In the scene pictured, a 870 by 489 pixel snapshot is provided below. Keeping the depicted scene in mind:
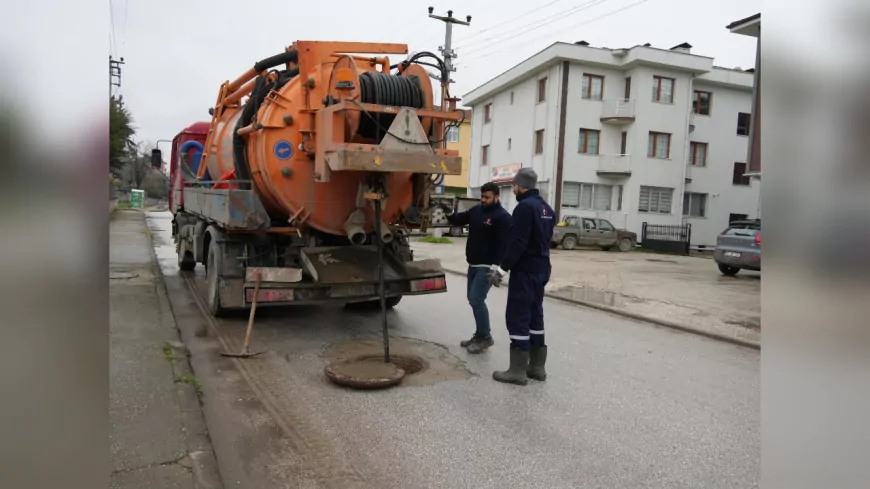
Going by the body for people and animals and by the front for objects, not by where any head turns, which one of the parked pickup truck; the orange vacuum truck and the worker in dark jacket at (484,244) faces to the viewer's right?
the parked pickup truck

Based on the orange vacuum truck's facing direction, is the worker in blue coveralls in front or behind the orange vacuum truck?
behind

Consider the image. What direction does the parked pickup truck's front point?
to the viewer's right

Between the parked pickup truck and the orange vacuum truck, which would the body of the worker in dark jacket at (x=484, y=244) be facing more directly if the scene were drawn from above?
the orange vacuum truck

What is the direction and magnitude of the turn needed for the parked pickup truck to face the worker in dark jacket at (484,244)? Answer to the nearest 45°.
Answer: approximately 90° to its right

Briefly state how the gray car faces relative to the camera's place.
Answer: facing away from the viewer and to the right of the viewer

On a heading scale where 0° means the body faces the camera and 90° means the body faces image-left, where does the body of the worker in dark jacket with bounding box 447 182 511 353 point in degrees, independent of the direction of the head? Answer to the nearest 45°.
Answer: approximately 45°

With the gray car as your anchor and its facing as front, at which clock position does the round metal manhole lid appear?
The round metal manhole lid is roughly at 5 o'clock from the gray car.

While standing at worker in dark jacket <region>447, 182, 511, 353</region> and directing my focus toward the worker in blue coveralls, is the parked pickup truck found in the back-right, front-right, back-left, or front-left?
back-left

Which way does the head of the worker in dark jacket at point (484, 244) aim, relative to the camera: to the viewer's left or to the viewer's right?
to the viewer's left

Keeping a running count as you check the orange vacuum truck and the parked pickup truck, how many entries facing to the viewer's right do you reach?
1

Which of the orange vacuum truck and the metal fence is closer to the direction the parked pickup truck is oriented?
the metal fence

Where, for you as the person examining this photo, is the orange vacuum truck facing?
facing away from the viewer and to the left of the viewer

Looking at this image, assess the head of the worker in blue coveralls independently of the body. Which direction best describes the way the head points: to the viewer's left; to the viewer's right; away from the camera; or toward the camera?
to the viewer's left

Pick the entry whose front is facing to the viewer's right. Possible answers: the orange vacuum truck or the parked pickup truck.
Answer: the parked pickup truck
